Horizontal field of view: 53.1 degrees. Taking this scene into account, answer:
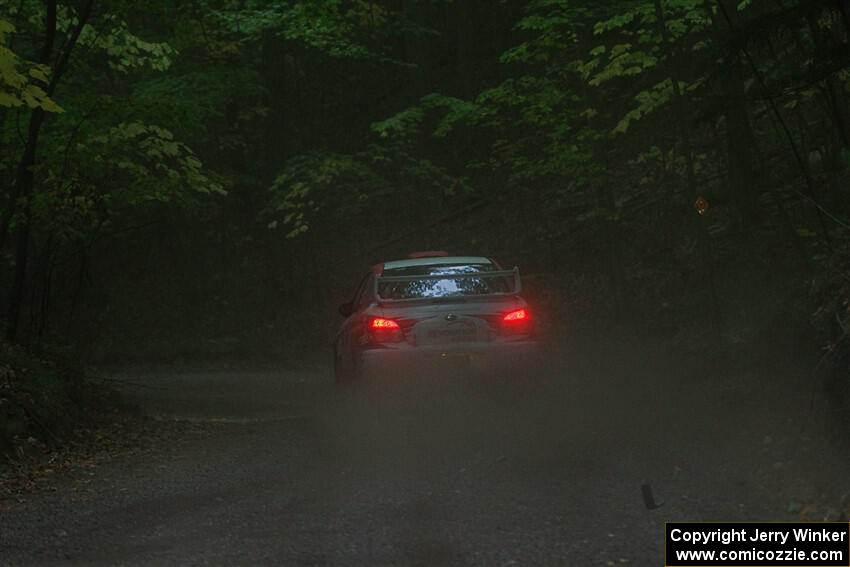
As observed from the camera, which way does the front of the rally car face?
facing away from the viewer

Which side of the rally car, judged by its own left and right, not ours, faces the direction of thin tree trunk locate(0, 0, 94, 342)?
left
